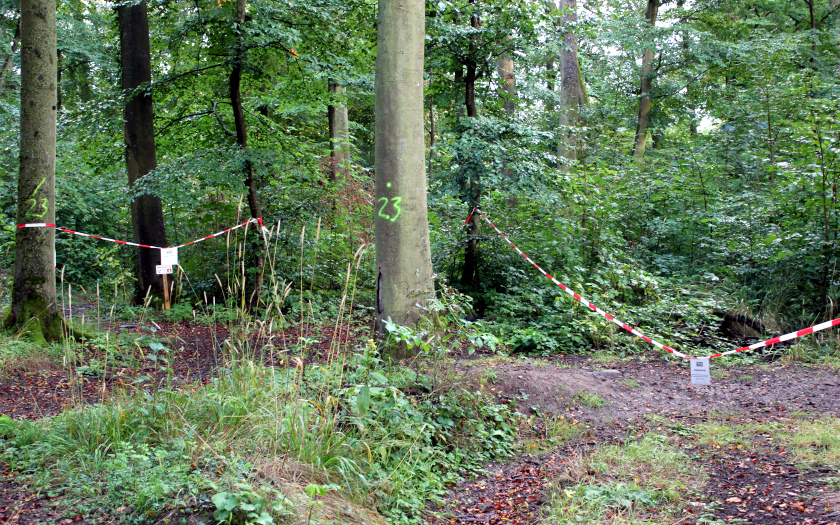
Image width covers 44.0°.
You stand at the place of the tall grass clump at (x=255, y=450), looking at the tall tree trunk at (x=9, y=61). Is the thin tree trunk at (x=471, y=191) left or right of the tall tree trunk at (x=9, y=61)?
right

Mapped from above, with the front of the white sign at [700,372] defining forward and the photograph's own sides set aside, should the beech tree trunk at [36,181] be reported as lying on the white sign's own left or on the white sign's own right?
on the white sign's own right

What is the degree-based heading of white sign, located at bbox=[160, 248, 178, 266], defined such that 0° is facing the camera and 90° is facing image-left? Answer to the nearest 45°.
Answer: approximately 0°

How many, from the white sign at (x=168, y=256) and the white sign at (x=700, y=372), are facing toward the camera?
2

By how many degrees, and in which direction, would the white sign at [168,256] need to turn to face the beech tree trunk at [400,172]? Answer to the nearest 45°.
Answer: approximately 45° to its left

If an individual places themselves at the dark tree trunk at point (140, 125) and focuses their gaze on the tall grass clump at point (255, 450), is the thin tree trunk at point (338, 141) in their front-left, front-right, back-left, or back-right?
back-left

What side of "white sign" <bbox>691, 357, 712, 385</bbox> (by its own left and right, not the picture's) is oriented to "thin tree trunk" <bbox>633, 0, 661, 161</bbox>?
back
